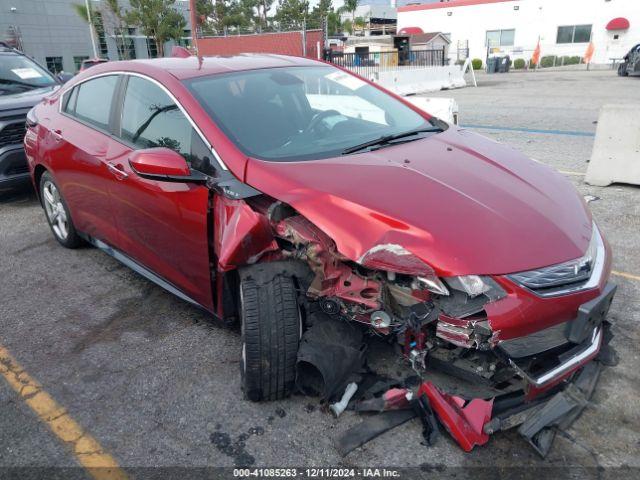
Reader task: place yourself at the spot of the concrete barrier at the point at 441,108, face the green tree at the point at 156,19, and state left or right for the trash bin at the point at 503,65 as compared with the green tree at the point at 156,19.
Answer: right

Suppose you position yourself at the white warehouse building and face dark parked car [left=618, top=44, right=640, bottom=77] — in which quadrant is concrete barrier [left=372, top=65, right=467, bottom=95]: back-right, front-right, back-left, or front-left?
front-right

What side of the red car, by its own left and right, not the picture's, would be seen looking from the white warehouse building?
left

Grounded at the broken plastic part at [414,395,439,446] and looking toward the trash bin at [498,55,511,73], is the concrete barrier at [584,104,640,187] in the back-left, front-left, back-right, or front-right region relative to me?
front-right

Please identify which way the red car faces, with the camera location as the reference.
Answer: facing the viewer and to the right of the viewer

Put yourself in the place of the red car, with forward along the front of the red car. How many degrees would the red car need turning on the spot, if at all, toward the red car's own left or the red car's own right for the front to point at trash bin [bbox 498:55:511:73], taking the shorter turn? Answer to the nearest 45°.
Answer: approximately 135° to the red car's own left
